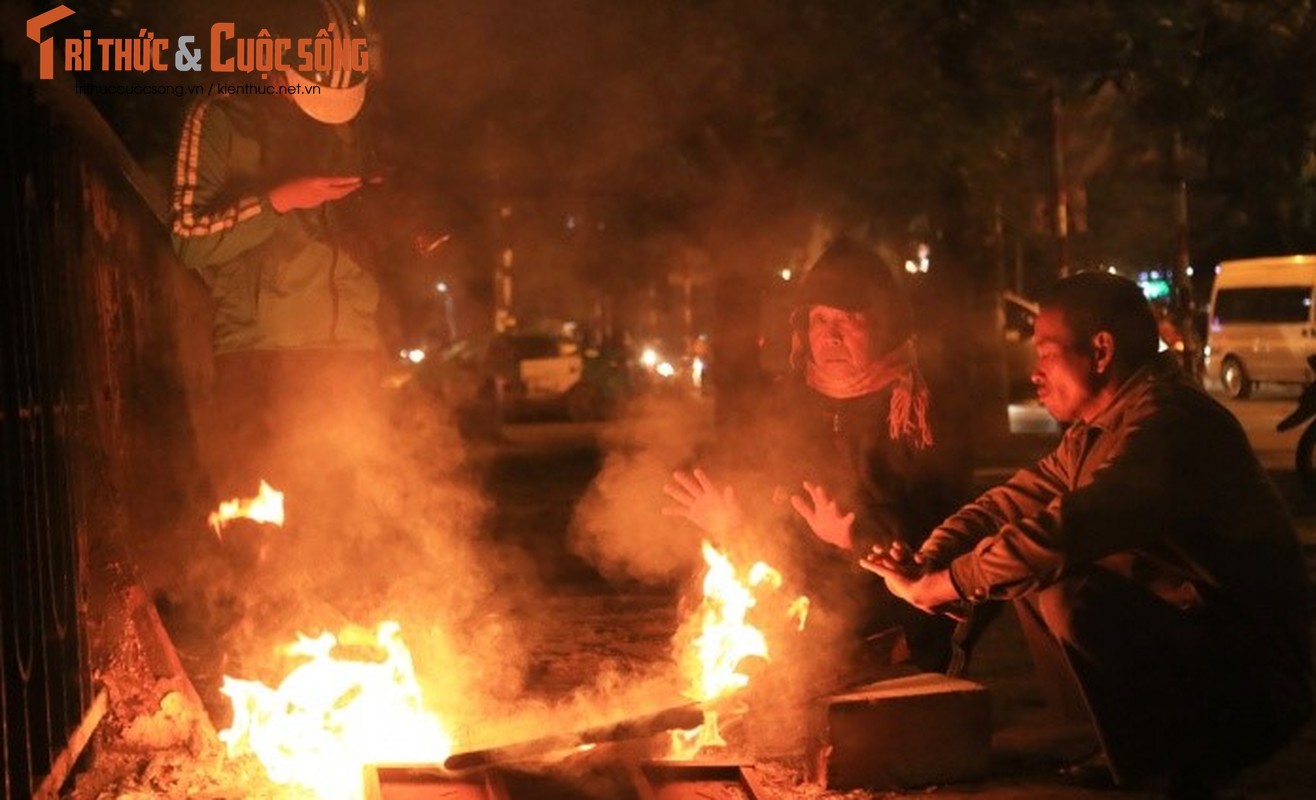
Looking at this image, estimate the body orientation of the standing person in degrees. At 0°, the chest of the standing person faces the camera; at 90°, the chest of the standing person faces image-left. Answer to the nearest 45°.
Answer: approximately 315°

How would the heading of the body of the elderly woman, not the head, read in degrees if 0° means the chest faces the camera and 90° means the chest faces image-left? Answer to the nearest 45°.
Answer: approximately 45°

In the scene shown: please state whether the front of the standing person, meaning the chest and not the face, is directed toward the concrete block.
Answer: yes

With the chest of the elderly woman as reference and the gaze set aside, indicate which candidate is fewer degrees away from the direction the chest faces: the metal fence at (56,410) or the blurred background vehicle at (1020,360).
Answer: the metal fence

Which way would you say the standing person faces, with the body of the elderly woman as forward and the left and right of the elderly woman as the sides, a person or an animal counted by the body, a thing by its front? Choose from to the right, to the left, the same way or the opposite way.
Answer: to the left

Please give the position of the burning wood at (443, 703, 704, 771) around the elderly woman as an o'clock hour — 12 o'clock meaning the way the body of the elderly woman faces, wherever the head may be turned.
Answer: The burning wood is roughly at 12 o'clock from the elderly woman.

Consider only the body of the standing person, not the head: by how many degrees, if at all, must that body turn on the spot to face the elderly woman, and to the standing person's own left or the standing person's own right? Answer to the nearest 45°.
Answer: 0° — they already face them

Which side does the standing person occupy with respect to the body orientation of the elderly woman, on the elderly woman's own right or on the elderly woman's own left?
on the elderly woman's own right

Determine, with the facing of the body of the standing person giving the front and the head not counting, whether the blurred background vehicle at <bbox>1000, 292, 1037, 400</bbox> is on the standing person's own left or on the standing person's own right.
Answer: on the standing person's own left
